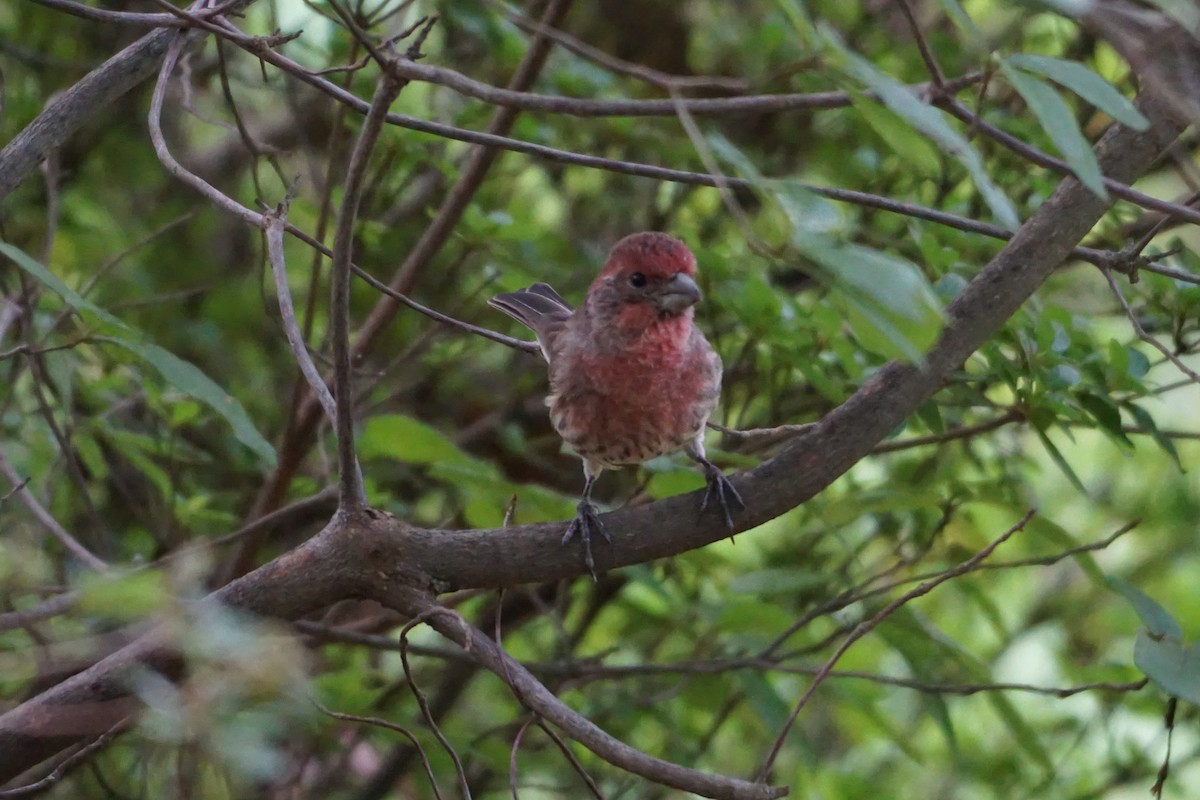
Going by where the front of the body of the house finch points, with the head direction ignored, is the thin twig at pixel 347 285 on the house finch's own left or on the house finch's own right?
on the house finch's own right

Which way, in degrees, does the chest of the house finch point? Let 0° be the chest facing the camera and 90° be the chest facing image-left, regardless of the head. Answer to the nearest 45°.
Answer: approximately 315°

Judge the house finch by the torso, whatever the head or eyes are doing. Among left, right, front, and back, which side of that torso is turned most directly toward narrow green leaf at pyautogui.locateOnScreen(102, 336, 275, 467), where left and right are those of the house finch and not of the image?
right
